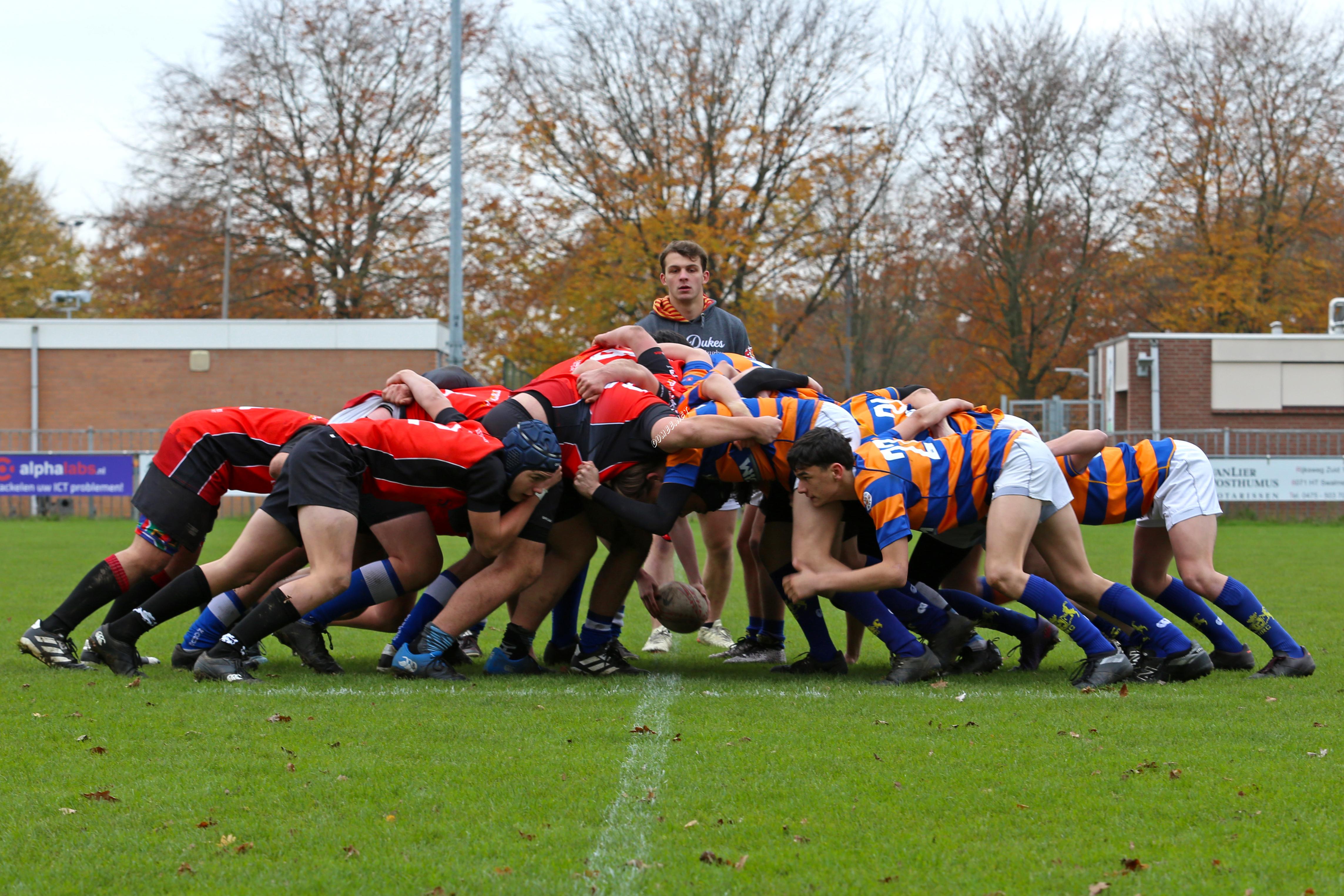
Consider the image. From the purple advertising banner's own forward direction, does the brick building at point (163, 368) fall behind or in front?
behind

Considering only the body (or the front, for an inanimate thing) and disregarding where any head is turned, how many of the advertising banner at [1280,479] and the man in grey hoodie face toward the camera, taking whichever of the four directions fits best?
2

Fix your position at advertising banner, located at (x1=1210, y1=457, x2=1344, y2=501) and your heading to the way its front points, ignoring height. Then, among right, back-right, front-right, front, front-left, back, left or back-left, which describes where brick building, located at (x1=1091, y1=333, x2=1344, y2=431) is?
back

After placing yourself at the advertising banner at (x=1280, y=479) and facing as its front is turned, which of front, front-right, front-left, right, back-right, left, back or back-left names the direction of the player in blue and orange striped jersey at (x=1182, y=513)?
front

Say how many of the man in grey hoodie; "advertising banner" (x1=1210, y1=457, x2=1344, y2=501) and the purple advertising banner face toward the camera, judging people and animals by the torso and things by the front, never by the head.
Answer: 3

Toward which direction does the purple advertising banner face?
toward the camera

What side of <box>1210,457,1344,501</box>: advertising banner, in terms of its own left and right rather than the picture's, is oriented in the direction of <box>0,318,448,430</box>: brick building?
right

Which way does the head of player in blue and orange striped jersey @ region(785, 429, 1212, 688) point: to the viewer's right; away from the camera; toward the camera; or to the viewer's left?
to the viewer's left

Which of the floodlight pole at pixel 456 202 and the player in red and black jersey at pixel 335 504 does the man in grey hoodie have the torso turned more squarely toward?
the player in red and black jersey

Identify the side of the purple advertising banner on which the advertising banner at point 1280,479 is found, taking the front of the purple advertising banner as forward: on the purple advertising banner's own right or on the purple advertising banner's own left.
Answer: on the purple advertising banner's own left

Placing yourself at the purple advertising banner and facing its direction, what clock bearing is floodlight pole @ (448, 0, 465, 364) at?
The floodlight pole is roughly at 10 o'clock from the purple advertising banner.

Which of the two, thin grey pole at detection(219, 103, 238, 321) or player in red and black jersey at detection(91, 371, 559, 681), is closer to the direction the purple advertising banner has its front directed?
the player in red and black jersey

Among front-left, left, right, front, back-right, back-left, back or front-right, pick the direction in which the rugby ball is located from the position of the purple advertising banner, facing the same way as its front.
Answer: front

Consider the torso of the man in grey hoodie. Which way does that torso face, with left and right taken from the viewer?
facing the viewer

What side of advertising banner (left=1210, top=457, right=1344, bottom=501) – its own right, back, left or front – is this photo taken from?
front
